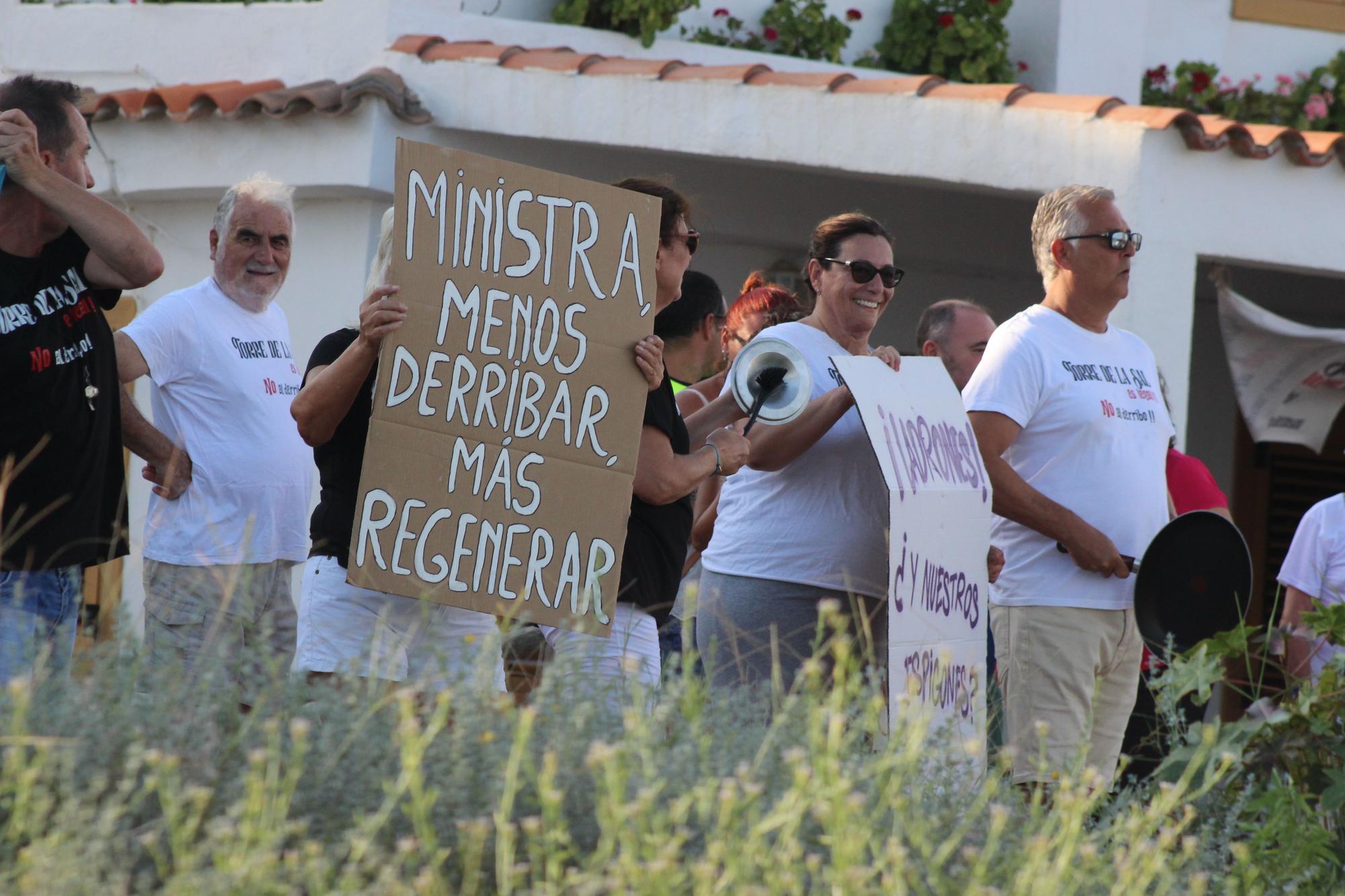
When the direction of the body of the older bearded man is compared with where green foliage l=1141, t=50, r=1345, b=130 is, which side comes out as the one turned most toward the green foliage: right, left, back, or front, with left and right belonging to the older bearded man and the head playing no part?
left

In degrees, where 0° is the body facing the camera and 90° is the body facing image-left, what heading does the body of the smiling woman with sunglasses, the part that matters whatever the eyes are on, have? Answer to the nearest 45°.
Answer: approximately 315°

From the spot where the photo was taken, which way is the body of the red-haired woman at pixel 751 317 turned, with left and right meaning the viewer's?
facing the viewer and to the right of the viewer

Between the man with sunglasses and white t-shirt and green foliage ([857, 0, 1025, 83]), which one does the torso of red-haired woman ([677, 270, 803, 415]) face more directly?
the man with sunglasses and white t-shirt

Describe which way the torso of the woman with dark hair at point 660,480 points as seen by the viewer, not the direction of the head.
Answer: to the viewer's right

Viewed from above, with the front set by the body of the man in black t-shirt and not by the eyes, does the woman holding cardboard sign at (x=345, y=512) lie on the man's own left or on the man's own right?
on the man's own left

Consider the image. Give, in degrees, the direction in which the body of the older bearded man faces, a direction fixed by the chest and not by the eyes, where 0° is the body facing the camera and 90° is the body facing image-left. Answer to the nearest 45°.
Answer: approximately 315°

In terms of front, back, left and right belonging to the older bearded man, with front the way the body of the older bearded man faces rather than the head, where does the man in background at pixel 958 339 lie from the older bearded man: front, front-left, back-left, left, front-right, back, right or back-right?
front-left

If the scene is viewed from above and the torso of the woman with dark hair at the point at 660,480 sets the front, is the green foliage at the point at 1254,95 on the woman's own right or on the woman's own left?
on the woman's own left

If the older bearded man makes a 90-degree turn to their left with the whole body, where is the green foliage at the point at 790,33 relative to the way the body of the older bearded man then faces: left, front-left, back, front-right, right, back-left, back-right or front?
front

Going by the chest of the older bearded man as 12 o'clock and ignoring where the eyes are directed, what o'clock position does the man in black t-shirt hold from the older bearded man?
The man in black t-shirt is roughly at 2 o'clock from the older bearded man.

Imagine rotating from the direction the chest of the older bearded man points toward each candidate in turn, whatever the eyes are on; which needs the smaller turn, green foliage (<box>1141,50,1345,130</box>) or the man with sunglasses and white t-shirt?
the man with sunglasses and white t-shirt

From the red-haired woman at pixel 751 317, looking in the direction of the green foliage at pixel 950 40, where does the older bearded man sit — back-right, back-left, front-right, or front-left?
back-left

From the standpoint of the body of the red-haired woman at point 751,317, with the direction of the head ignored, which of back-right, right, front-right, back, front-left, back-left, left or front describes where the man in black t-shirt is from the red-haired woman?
right

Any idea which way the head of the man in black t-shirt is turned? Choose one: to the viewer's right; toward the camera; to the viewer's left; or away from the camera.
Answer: to the viewer's right
